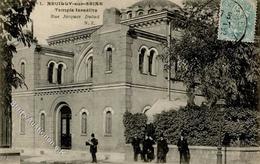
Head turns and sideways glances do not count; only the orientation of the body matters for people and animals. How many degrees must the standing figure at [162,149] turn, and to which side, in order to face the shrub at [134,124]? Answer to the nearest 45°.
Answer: approximately 135° to its right

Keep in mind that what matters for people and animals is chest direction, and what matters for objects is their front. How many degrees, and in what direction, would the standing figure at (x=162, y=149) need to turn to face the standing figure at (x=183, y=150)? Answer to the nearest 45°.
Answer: approximately 45° to its left

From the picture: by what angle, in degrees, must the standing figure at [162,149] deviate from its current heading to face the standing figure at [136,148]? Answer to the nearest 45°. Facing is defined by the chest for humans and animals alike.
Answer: approximately 135° to its right

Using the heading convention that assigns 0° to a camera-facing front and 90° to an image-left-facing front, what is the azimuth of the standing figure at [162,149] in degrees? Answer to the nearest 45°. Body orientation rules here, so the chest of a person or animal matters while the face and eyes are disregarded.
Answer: approximately 0°

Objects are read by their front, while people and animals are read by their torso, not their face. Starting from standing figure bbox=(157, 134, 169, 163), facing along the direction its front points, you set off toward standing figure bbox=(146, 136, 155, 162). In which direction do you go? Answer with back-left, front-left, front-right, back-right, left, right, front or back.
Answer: back-right
